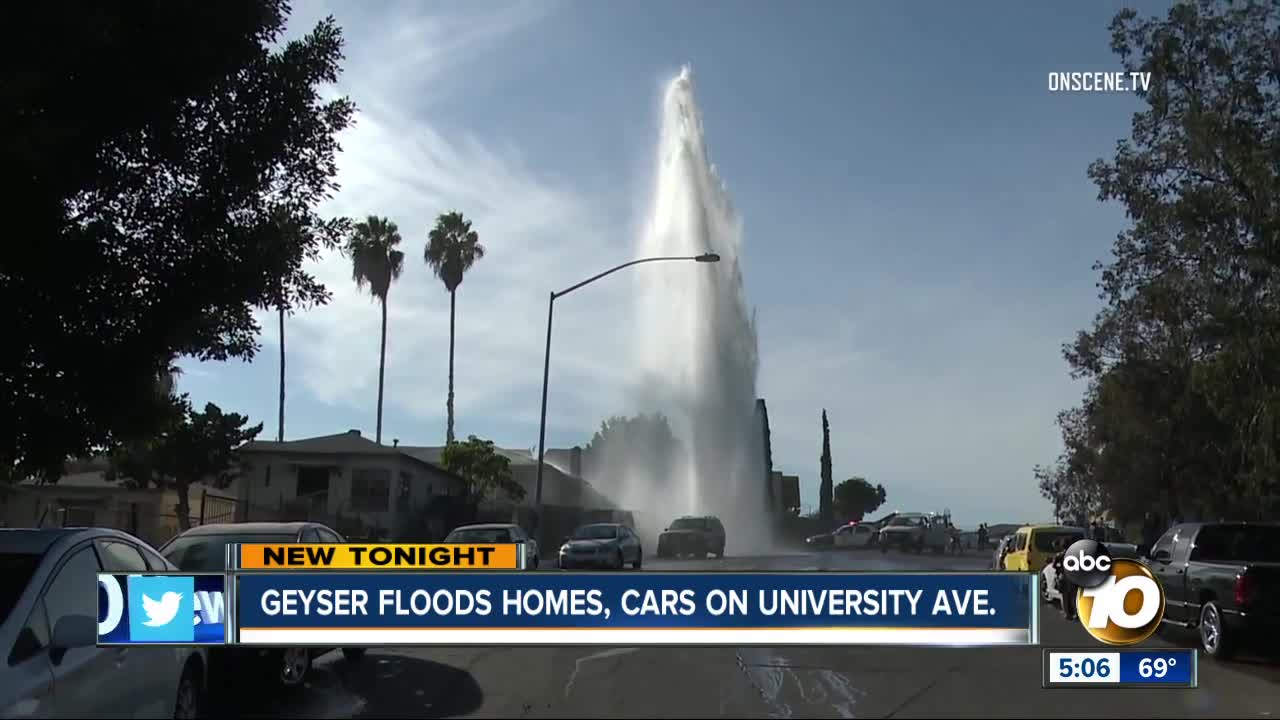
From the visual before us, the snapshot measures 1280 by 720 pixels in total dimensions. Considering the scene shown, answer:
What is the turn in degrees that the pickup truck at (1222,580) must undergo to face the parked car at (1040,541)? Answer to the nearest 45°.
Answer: approximately 45° to its right

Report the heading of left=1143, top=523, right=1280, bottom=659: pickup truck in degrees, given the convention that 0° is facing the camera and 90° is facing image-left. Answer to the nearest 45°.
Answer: approximately 135°

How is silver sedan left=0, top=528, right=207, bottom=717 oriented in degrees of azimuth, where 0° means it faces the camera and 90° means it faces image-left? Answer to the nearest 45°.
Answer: approximately 45°

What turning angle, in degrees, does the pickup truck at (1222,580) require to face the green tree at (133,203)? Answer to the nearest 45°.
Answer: approximately 90° to its left

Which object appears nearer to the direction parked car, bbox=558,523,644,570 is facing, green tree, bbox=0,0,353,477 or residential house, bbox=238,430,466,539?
the green tree

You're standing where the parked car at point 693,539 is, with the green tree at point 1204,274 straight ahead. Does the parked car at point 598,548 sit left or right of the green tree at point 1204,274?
right

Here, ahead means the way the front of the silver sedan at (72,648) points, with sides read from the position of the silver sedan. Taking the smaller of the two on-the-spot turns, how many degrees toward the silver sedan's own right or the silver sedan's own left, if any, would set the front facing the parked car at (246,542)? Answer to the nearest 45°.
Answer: approximately 135° to the silver sedan's own right

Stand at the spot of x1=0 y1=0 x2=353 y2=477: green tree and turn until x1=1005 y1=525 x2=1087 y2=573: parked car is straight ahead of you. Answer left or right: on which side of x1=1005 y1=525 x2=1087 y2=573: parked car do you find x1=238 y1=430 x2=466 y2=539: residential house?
left
